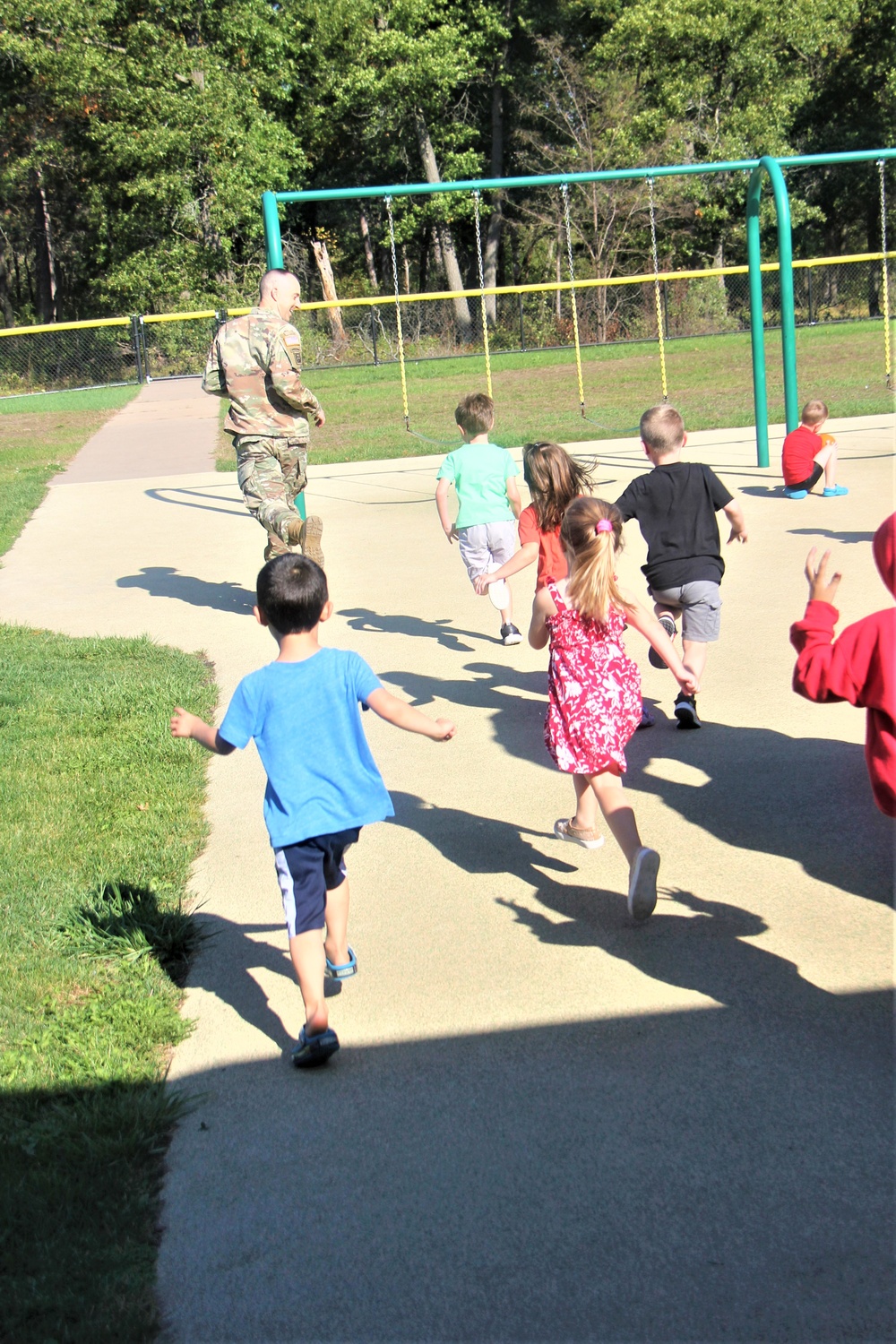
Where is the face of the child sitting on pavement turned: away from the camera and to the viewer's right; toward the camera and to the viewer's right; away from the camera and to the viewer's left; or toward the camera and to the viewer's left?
away from the camera and to the viewer's right

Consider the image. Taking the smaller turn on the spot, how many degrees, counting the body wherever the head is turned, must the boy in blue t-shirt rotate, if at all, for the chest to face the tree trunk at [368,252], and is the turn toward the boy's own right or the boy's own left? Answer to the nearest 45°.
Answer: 0° — they already face it

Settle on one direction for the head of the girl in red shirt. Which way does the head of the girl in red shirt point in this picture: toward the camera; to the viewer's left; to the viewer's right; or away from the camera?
away from the camera

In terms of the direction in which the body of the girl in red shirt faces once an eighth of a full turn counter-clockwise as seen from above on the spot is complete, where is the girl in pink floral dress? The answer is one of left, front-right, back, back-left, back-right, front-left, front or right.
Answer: left

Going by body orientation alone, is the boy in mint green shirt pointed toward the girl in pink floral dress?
no

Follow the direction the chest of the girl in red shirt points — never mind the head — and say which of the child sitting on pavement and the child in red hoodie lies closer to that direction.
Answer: the child sitting on pavement

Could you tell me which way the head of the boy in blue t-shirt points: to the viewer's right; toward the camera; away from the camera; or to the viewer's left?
away from the camera

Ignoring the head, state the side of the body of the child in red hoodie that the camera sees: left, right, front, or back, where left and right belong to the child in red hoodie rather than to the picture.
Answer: back

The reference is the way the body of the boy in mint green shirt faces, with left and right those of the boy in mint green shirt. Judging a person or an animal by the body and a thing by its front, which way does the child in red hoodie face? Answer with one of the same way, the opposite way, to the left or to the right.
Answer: the same way

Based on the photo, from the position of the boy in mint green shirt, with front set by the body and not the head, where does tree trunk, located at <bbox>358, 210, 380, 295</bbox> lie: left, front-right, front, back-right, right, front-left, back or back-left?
front

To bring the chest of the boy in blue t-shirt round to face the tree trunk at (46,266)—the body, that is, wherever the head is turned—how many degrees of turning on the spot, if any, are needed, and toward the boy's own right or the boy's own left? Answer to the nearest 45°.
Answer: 0° — they already face it

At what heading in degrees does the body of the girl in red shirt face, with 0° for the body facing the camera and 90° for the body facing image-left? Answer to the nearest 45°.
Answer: approximately 135°

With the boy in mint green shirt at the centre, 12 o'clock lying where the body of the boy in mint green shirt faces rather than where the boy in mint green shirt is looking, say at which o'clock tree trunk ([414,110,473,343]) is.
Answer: The tree trunk is roughly at 12 o'clock from the boy in mint green shirt.

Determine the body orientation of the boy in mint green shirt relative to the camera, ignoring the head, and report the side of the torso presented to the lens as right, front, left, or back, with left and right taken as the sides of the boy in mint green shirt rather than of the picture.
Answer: back

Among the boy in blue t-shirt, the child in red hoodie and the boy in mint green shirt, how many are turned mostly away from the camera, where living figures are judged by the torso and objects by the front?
3

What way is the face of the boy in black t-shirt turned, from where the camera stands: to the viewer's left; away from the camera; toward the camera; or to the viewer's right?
away from the camera

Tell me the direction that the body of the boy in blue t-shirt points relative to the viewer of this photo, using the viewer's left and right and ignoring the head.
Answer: facing away from the viewer
